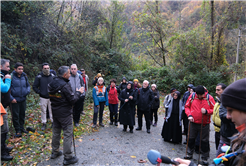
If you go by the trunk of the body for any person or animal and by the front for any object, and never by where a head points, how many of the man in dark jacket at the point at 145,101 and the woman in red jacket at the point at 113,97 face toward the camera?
2

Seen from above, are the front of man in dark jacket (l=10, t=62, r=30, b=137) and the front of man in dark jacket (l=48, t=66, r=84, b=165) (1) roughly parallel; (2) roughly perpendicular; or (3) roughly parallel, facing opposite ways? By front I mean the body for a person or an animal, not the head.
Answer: roughly perpendicular

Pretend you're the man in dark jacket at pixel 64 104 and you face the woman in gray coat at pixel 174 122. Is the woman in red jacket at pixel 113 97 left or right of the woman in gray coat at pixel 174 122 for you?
left

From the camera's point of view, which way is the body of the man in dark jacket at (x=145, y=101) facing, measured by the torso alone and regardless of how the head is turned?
toward the camera

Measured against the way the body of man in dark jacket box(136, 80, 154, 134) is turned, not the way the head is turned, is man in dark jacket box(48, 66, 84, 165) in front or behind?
in front

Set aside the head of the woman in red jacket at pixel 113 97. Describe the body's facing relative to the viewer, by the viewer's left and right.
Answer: facing the viewer

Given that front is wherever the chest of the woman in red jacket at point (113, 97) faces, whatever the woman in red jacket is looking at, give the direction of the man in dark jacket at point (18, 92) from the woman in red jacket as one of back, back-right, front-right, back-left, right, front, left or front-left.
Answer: front-right

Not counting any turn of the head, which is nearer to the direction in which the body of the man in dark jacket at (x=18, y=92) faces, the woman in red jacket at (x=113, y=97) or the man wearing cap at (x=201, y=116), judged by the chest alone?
the man wearing cap

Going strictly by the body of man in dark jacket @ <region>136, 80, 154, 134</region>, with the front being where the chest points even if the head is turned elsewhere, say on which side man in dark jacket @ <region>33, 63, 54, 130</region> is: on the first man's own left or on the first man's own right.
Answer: on the first man's own right

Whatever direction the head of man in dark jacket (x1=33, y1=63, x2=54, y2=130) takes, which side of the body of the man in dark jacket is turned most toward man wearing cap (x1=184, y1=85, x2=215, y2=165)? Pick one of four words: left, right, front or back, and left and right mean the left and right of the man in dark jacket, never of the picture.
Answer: front

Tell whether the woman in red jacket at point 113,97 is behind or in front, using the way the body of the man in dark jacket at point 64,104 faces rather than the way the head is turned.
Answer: in front

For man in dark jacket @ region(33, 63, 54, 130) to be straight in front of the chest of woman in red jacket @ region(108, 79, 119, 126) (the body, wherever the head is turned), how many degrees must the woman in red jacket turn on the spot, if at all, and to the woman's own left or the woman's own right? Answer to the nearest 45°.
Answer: approximately 45° to the woman's own right
